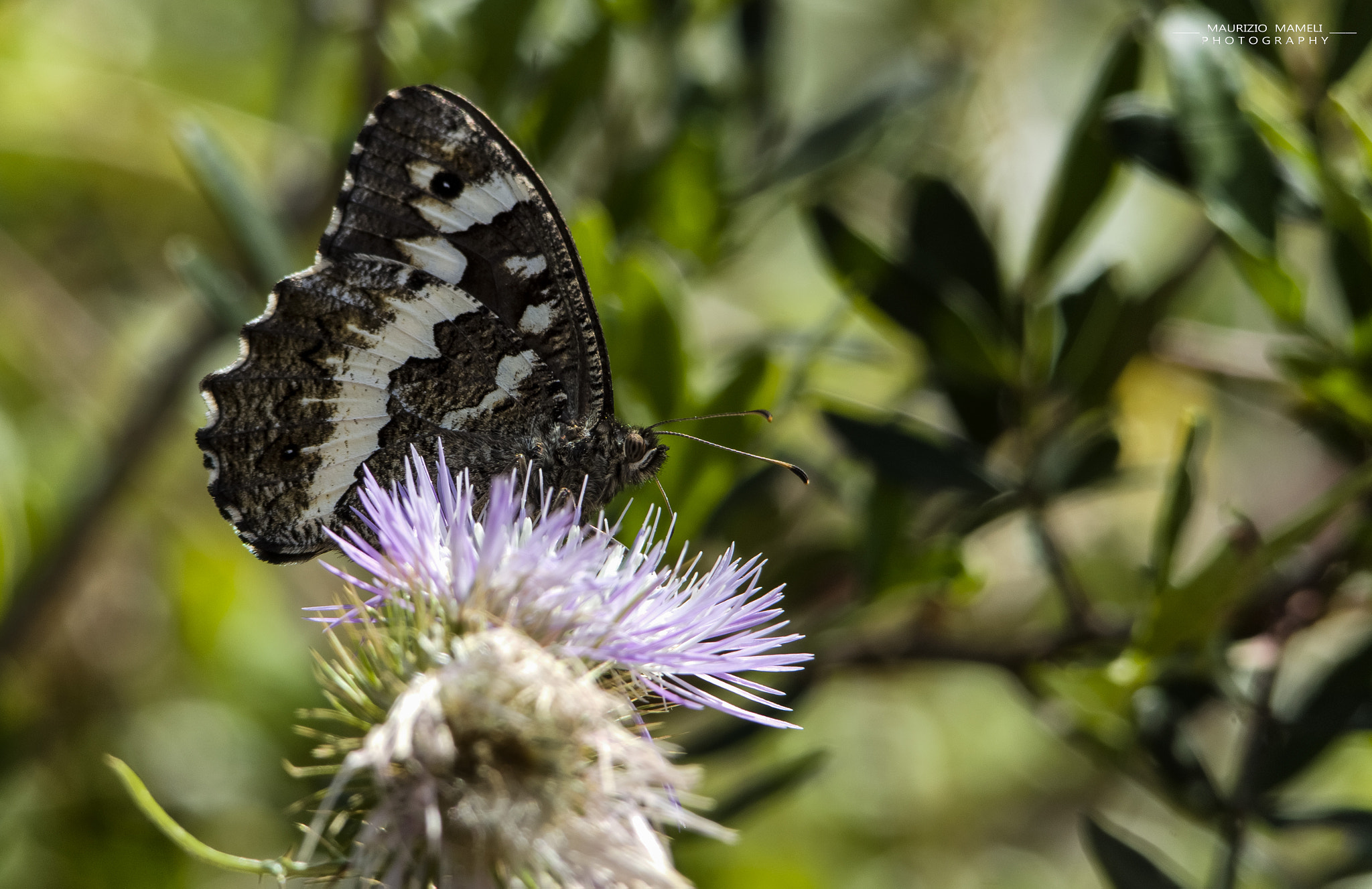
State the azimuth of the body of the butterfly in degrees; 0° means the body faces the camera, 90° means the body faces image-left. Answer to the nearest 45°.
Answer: approximately 270°
